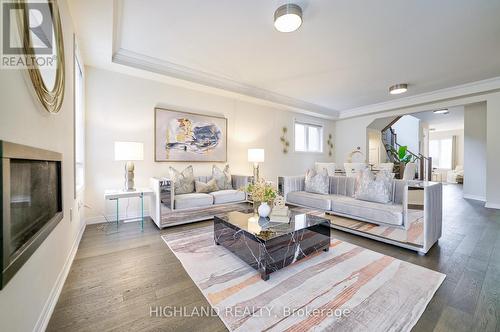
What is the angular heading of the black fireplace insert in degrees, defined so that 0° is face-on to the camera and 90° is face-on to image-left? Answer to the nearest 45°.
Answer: approximately 270°

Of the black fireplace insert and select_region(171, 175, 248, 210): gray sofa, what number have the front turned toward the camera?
1

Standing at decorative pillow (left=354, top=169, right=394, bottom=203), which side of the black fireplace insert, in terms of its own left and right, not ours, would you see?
front

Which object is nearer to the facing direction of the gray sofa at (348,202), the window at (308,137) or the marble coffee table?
the marble coffee table

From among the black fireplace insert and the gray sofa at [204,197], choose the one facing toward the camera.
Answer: the gray sofa

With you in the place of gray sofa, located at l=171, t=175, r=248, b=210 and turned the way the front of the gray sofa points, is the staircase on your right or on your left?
on your left

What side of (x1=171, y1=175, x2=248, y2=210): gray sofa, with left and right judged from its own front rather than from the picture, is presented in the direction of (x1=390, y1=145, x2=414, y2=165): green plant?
left

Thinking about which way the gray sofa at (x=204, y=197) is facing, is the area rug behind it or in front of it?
in front

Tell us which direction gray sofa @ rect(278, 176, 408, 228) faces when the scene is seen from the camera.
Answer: facing the viewer and to the left of the viewer

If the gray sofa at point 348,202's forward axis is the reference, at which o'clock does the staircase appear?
The staircase is roughly at 5 o'clock from the gray sofa.

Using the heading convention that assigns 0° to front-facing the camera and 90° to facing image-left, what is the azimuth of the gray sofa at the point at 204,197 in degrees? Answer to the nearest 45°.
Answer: approximately 0°

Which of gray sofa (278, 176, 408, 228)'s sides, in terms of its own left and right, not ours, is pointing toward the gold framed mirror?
front

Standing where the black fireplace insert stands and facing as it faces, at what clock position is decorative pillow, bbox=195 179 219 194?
The decorative pillow is roughly at 11 o'clock from the black fireplace insert.
